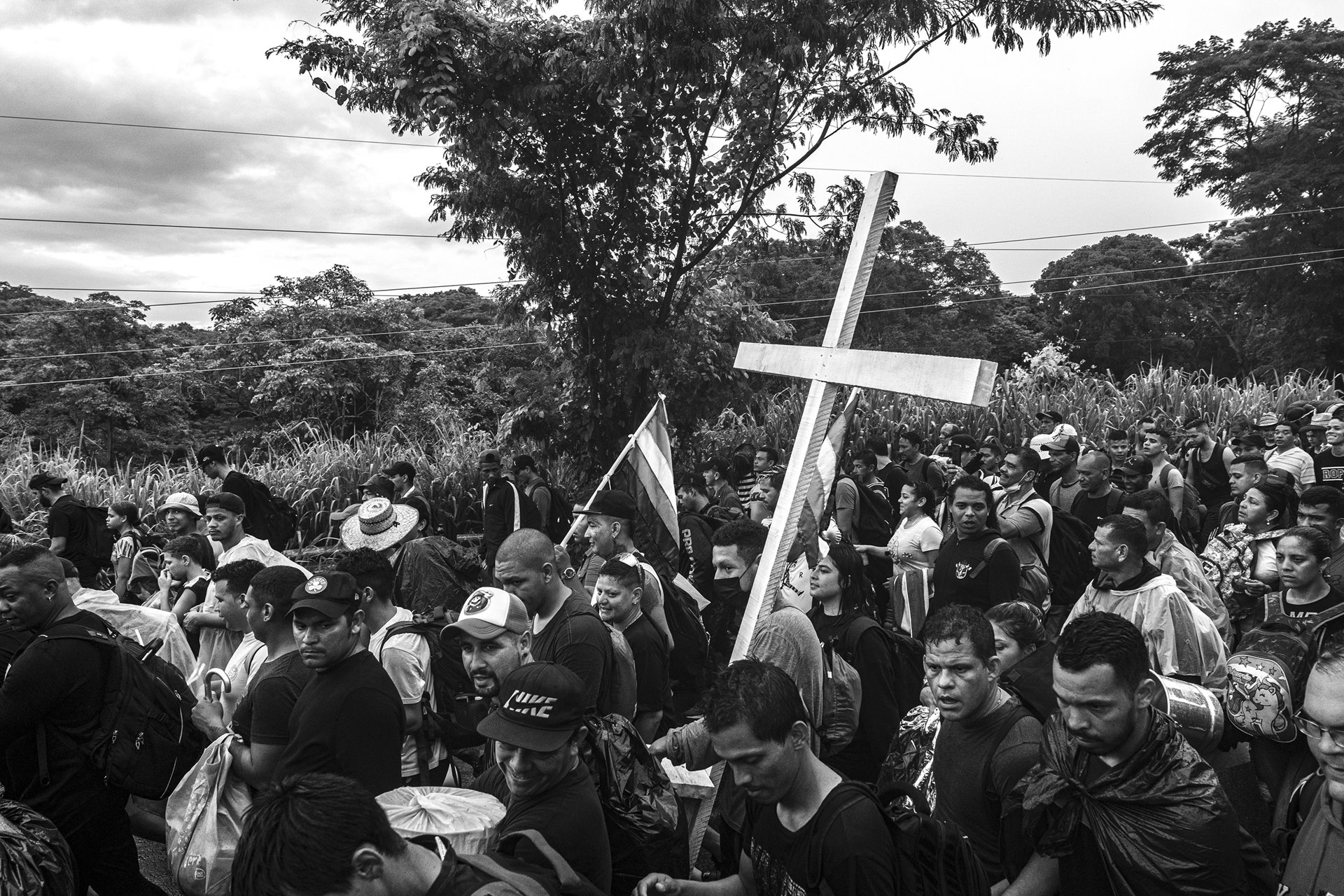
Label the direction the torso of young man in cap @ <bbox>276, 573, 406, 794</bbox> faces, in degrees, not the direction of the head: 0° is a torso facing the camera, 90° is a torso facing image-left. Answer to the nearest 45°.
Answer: approximately 45°

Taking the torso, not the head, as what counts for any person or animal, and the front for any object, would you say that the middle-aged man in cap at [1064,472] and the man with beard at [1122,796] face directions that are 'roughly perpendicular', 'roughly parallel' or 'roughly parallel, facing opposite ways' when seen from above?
roughly parallel

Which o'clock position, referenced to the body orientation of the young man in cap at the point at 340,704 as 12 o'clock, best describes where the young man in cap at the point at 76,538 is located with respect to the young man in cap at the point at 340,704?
the young man in cap at the point at 76,538 is roughly at 4 o'clock from the young man in cap at the point at 340,704.

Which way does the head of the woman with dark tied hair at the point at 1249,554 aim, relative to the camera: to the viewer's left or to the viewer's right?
to the viewer's left

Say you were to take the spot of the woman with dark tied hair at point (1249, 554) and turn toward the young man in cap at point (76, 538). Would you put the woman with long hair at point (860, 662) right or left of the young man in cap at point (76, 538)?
left

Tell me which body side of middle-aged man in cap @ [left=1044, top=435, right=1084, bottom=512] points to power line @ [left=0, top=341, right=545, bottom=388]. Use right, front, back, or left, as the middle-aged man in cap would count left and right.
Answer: right

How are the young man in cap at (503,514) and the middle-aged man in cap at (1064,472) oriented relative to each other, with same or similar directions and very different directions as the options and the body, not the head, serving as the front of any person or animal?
same or similar directions

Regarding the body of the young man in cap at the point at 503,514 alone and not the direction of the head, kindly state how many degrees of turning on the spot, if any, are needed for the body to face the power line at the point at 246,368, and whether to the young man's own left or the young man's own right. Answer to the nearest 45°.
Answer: approximately 135° to the young man's own right

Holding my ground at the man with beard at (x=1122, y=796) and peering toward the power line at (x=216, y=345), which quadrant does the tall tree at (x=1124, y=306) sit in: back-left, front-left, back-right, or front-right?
front-right

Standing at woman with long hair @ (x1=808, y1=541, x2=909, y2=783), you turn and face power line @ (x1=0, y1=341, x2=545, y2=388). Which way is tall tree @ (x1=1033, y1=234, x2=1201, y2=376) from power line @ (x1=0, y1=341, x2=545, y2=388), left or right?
right

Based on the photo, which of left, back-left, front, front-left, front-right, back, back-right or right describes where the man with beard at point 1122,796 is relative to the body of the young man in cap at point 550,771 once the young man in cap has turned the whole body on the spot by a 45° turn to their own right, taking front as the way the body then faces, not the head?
back

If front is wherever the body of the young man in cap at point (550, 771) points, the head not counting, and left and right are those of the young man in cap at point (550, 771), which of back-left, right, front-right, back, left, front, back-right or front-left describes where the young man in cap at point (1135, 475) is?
back

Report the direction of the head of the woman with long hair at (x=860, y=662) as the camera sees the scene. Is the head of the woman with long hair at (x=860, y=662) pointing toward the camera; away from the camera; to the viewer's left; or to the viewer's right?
to the viewer's left

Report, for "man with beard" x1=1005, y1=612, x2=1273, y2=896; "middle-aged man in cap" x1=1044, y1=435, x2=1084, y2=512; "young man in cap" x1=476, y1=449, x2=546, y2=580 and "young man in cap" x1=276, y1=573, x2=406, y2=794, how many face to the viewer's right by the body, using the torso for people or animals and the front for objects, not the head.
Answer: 0

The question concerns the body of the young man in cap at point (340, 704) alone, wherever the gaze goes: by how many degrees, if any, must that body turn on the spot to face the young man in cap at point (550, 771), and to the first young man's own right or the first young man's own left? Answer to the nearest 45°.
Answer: approximately 90° to the first young man's own left

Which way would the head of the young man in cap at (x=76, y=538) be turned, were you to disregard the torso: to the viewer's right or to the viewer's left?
to the viewer's left

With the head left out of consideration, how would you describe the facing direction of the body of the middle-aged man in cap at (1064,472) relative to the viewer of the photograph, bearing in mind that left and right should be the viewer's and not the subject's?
facing the viewer and to the left of the viewer
